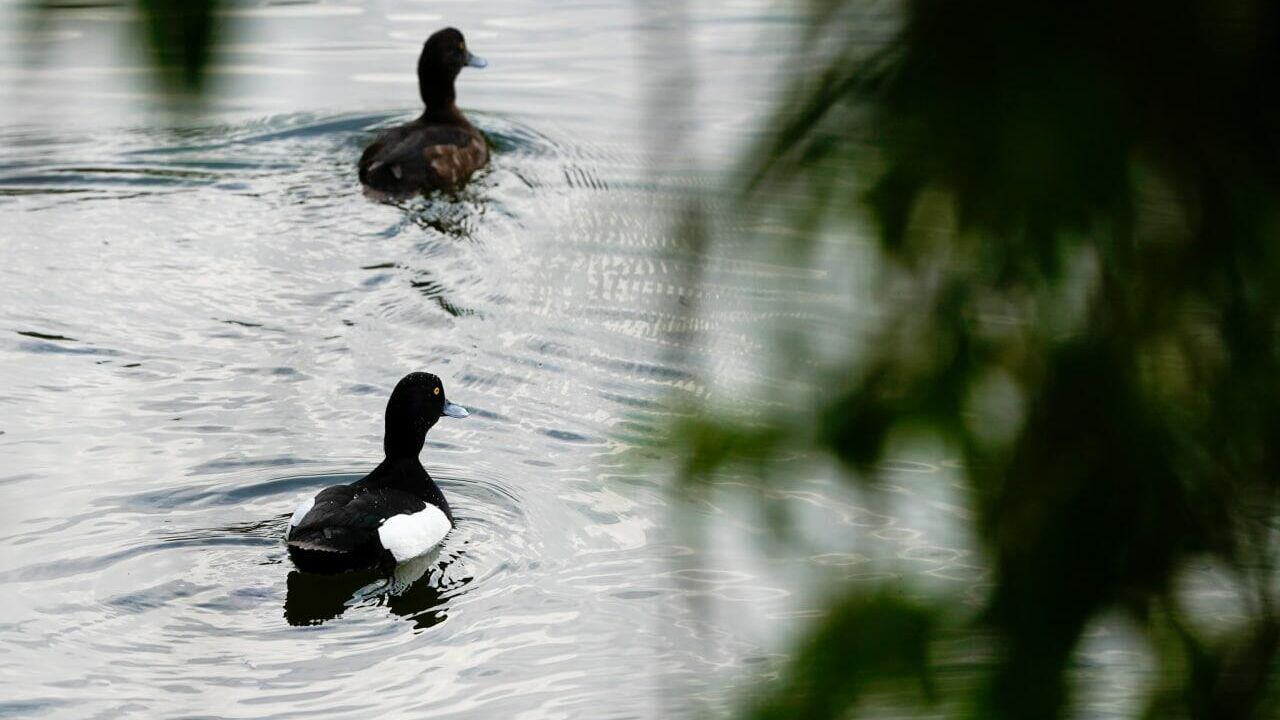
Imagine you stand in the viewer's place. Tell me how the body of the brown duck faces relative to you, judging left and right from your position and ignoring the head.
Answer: facing away from the viewer and to the right of the viewer
